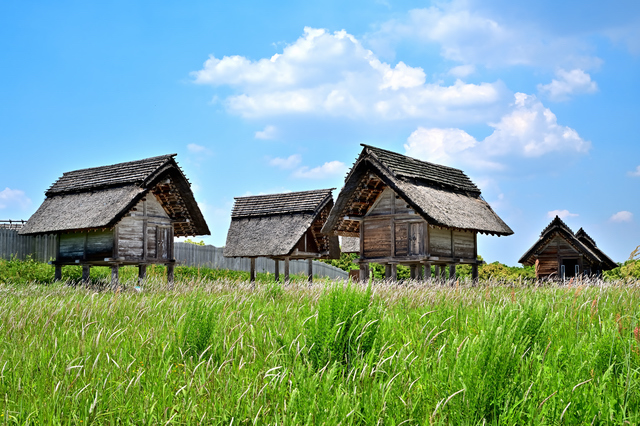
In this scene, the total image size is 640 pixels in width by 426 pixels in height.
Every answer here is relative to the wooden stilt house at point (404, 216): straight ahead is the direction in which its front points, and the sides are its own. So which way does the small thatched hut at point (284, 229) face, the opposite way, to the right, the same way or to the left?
to the left

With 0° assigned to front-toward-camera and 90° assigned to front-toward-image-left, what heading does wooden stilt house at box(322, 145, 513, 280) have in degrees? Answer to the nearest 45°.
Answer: approximately 45°

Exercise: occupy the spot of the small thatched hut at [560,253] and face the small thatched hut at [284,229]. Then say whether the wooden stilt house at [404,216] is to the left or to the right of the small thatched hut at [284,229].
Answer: left

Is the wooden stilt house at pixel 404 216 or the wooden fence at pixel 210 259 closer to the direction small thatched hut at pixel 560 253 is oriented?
the wooden stilt house

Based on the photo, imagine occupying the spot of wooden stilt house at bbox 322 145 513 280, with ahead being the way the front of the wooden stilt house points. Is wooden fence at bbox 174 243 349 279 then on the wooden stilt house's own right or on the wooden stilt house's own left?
on the wooden stilt house's own right

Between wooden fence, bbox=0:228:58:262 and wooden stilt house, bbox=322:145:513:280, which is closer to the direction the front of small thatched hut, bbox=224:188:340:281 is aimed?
the wooden stilt house

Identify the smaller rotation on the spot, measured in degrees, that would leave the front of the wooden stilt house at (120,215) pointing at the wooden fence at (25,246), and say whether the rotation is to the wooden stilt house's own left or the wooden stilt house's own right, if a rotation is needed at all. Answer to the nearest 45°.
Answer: approximately 180°

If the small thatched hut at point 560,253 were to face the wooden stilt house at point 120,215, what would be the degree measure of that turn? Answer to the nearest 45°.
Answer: approximately 45° to its right

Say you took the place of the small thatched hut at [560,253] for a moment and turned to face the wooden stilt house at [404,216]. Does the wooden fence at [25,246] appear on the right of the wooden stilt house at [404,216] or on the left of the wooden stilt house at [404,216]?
right

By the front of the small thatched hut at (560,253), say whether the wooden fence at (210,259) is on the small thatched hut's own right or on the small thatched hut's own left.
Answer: on the small thatched hut's own right

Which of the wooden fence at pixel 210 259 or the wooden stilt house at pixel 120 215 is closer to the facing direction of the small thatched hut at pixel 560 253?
the wooden stilt house
